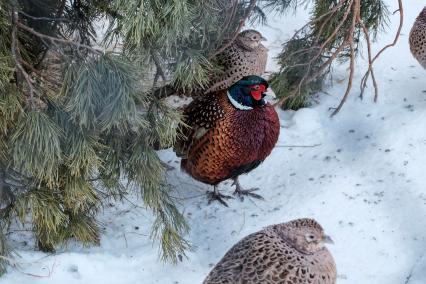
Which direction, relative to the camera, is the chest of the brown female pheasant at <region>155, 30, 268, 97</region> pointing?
to the viewer's right

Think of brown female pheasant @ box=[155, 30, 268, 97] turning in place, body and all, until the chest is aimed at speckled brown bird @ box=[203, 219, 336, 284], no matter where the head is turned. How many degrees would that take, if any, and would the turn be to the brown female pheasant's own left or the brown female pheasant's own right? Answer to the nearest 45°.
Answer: approximately 90° to the brown female pheasant's own right

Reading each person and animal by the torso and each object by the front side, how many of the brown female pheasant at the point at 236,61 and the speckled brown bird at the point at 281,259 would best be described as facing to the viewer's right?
2

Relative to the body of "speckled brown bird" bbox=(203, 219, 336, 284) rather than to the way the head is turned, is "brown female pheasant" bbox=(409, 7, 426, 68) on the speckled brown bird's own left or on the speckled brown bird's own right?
on the speckled brown bird's own left

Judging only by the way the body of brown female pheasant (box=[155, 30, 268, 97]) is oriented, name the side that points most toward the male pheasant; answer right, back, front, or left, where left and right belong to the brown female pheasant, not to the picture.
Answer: right

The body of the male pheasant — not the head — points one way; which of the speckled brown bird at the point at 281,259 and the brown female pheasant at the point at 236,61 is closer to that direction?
the speckled brown bird

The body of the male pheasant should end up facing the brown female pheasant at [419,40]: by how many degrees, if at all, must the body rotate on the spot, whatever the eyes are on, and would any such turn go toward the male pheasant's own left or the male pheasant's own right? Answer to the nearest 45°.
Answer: approximately 90° to the male pheasant's own left

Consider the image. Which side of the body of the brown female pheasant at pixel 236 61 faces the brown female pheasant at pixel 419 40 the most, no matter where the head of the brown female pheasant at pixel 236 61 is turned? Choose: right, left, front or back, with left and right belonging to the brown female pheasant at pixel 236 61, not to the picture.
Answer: front

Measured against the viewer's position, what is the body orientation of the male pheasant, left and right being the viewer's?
facing the viewer and to the right of the viewer

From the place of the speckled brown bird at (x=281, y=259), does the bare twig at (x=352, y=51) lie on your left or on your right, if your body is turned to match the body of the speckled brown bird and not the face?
on your left

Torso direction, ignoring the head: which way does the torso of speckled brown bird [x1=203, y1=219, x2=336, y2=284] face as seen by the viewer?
to the viewer's right
